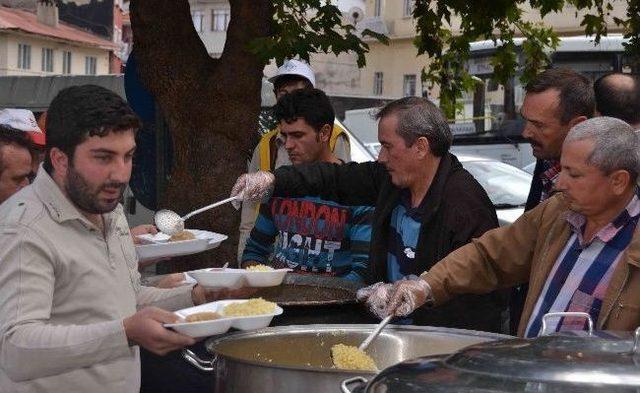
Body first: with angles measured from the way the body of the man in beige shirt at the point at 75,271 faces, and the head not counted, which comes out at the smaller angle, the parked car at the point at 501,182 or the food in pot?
the food in pot

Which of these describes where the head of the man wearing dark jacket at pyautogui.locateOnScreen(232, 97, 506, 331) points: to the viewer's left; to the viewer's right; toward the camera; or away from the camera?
to the viewer's left

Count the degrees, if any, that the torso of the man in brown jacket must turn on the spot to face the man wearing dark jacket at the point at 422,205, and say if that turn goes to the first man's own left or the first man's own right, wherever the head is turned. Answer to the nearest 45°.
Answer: approximately 90° to the first man's own right

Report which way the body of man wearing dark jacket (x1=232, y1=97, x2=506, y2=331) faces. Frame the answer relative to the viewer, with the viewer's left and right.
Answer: facing the viewer and to the left of the viewer

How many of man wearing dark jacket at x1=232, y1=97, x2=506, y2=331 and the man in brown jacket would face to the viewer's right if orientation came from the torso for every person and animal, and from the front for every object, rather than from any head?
0

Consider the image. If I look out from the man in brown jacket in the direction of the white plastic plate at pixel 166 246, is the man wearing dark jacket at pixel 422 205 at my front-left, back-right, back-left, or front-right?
front-right

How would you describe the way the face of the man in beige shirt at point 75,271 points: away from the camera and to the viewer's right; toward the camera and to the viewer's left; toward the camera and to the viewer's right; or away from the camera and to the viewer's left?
toward the camera and to the viewer's right

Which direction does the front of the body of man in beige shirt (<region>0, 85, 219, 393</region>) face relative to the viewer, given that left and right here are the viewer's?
facing the viewer and to the right of the viewer

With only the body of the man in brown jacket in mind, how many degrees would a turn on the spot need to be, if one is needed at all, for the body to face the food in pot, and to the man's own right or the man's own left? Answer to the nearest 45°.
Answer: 0° — they already face it

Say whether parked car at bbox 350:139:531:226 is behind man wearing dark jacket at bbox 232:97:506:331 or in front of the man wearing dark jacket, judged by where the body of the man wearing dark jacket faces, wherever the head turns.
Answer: behind

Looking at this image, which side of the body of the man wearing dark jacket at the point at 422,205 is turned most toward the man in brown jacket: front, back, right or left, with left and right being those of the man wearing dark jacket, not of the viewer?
left

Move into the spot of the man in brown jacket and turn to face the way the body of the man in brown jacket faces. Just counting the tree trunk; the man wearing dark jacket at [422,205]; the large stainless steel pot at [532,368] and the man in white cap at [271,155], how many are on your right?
3
